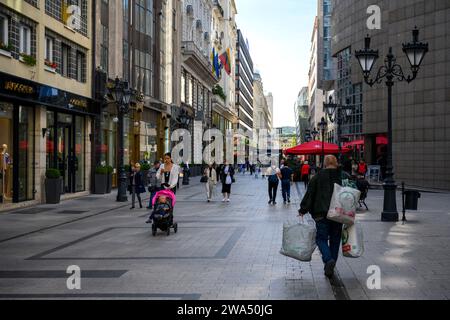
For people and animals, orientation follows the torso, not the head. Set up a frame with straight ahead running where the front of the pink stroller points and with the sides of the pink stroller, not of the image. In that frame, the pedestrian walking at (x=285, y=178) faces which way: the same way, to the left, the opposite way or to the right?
the opposite way

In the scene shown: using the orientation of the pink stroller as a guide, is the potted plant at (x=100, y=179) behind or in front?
behind

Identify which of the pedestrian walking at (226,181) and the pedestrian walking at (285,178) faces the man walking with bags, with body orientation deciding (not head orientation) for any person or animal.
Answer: the pedestrian walking at (226,181)

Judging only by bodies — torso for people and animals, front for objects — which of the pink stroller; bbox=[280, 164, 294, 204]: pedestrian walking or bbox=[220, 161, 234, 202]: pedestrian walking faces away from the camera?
bbox=[280, 164, 294, 204]: pedestrian walking

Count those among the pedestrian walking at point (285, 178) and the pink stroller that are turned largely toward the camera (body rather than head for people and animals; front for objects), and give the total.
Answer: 1

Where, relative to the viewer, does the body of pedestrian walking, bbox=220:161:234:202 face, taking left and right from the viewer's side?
facing the viewer

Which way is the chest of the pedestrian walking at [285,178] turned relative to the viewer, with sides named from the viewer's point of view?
facing away from the viewer

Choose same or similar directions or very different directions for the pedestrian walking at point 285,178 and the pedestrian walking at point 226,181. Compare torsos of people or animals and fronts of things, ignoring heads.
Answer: very different directions

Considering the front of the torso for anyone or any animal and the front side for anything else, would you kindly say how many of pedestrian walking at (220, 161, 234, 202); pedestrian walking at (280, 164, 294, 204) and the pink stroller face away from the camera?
1

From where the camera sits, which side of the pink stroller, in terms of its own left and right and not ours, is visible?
front
